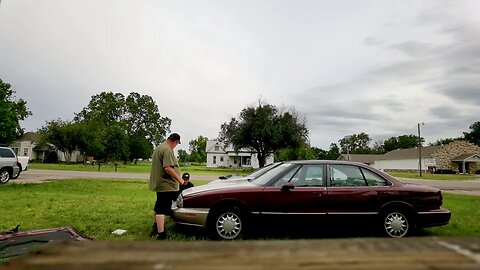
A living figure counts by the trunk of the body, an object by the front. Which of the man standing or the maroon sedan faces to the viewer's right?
the man standing

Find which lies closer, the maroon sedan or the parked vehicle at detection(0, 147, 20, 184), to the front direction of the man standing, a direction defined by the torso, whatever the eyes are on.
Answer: the maroon sedan

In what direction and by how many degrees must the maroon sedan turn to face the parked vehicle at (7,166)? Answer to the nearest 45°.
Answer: approximately 45° to its right

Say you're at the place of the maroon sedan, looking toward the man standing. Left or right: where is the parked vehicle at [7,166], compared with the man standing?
right

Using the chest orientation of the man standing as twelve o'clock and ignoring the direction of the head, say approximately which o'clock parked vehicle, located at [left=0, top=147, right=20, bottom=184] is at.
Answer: The parked vehicle is roughly at 8 o'clock from the man standing.

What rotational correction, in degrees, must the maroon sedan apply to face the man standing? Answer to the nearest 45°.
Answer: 0° — it already faces them

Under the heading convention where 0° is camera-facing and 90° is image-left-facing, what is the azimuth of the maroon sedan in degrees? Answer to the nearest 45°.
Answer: approximately 90°

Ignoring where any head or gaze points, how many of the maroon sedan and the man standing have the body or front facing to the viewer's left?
1

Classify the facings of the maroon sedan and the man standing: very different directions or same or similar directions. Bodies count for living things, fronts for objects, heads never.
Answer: very different directions

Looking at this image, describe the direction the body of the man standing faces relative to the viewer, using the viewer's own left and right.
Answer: facing to the right of the viewer
